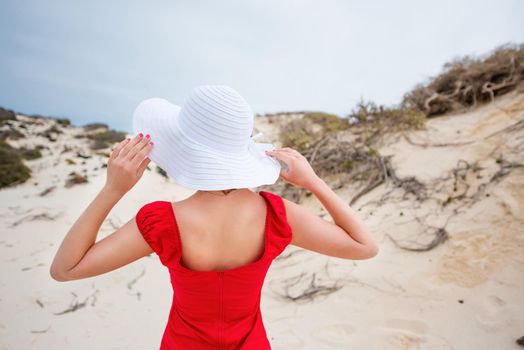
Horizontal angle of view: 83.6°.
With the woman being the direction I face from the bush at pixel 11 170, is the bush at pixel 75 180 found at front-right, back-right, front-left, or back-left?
front-left

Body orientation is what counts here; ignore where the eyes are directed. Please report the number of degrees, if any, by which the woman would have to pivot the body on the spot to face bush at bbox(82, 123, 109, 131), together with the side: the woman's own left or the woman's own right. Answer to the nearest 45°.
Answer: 0° — they already face it

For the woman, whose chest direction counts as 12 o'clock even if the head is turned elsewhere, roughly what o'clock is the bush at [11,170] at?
The bush is roughly at 11 o'clock from the woman.

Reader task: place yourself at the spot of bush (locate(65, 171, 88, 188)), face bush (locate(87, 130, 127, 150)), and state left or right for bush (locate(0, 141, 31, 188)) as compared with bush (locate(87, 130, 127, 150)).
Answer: left

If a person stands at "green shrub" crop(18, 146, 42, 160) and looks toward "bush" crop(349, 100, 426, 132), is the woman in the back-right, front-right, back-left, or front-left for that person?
front-right

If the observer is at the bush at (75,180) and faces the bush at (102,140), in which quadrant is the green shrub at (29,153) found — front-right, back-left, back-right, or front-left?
front-left

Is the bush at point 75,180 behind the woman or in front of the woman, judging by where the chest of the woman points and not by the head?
in front

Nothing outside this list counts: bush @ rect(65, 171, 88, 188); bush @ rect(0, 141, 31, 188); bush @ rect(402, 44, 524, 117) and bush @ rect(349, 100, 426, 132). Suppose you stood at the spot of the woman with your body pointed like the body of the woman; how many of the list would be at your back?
0

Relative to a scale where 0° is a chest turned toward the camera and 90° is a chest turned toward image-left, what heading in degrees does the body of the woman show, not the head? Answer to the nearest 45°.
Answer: approximately 180°

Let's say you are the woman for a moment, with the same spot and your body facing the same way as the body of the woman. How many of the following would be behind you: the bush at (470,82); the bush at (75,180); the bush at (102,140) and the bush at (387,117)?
0

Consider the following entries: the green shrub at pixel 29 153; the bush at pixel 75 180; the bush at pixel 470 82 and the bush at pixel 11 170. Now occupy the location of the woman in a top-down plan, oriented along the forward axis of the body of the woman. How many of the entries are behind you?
0

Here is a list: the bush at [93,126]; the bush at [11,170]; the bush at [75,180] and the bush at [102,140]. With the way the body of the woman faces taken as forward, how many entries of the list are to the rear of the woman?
0

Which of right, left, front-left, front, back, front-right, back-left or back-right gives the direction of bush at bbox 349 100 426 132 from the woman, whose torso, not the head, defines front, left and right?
front-right

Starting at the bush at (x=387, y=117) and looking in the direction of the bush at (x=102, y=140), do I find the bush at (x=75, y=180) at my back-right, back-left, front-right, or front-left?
front-left

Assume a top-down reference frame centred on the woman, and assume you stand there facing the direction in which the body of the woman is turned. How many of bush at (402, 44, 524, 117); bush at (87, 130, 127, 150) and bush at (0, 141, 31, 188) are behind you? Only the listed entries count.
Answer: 0

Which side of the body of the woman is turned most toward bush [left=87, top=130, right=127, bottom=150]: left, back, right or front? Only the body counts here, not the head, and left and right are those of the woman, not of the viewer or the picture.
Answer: front
